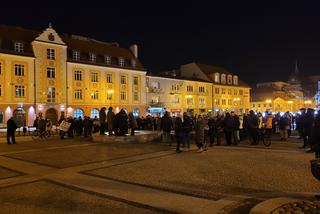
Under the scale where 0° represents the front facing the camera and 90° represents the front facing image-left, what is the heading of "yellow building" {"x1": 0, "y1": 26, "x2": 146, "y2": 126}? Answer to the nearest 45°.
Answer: approximately 315°

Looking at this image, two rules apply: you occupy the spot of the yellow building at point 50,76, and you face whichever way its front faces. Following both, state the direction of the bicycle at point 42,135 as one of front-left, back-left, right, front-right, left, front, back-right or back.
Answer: front-right
